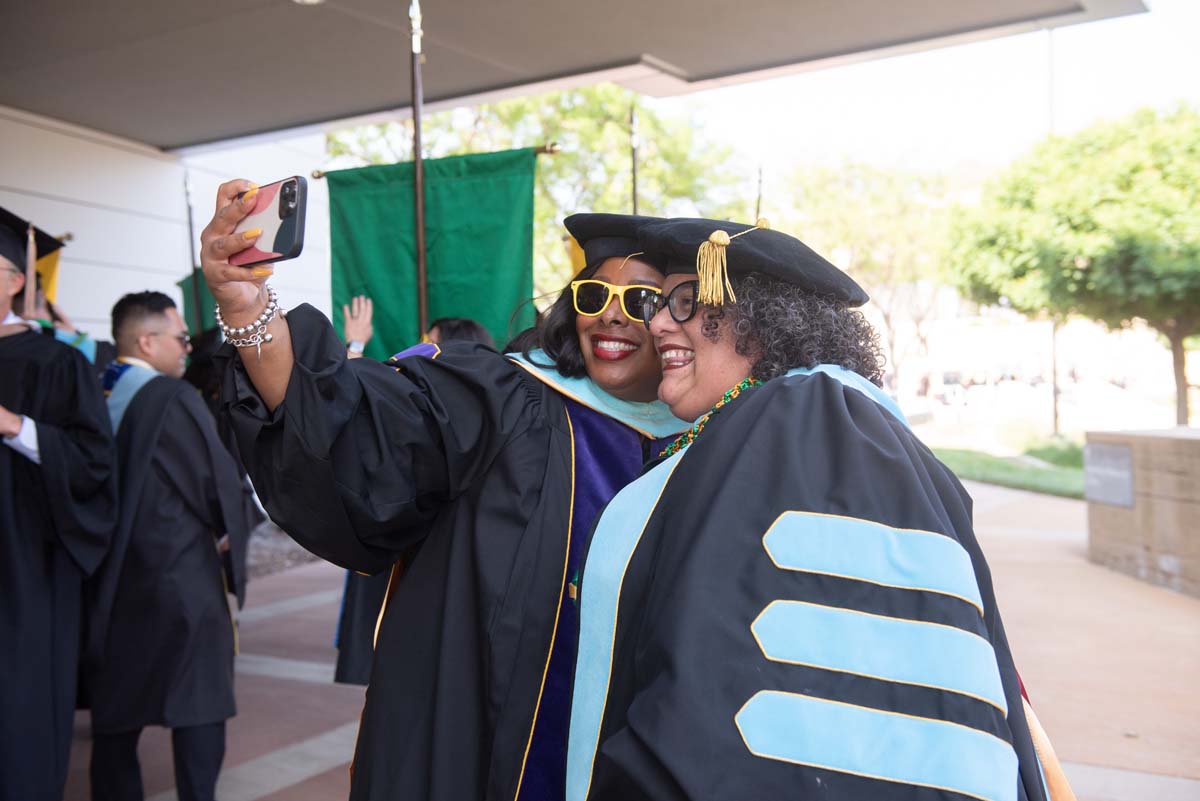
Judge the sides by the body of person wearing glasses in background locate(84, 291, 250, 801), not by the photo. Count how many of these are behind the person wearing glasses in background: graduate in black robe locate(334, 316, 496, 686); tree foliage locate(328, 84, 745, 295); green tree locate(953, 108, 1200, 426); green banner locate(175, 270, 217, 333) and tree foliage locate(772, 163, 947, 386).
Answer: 0

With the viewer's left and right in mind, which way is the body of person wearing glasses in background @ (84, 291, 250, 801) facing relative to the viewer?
facing away from the viewer and to the right of the viewer

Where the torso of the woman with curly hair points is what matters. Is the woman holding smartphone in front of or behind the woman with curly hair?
in front

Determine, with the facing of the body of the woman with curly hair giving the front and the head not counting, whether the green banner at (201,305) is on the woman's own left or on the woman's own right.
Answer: on the woman's own right

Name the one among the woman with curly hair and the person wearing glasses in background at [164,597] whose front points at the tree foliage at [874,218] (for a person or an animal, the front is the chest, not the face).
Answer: the person wearing glasses in background

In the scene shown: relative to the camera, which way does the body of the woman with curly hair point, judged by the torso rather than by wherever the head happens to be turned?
to the viewer's left

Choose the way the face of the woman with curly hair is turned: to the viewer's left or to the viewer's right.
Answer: to the viewer's left

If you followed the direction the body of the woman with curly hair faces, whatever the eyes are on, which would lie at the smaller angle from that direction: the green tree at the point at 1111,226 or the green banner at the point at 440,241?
the green banner

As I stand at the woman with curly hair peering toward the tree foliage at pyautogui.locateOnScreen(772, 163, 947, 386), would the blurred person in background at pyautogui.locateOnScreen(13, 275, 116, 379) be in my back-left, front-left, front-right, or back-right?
front-left

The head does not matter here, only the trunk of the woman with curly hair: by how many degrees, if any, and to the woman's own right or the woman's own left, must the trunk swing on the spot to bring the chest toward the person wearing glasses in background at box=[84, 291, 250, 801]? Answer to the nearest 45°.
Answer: approximately 45° to the woman's own right

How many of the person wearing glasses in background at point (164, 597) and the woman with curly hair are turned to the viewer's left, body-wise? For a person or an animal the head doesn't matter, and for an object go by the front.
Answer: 1

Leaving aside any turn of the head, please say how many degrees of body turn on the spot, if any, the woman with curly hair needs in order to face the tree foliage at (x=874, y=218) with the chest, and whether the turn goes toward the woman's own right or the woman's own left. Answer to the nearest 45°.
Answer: approximately 90° to the woman's own right

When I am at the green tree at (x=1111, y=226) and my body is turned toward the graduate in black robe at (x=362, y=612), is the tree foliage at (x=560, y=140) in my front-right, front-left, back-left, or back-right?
front-right

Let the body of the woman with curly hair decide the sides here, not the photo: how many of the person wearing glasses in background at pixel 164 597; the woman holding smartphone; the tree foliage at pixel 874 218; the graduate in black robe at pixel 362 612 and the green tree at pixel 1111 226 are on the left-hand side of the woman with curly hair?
0

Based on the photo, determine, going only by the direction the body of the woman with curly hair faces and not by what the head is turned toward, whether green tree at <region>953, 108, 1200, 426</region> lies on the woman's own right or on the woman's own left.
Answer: on the woman's own right

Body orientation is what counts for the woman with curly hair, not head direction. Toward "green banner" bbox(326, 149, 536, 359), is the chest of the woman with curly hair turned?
no

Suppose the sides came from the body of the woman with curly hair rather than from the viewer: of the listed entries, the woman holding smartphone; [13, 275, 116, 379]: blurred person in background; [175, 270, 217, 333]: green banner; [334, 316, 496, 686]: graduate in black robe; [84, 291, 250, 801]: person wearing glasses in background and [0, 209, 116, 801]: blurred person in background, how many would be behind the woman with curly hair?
0

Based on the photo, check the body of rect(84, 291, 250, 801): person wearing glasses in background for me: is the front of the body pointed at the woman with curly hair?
no
